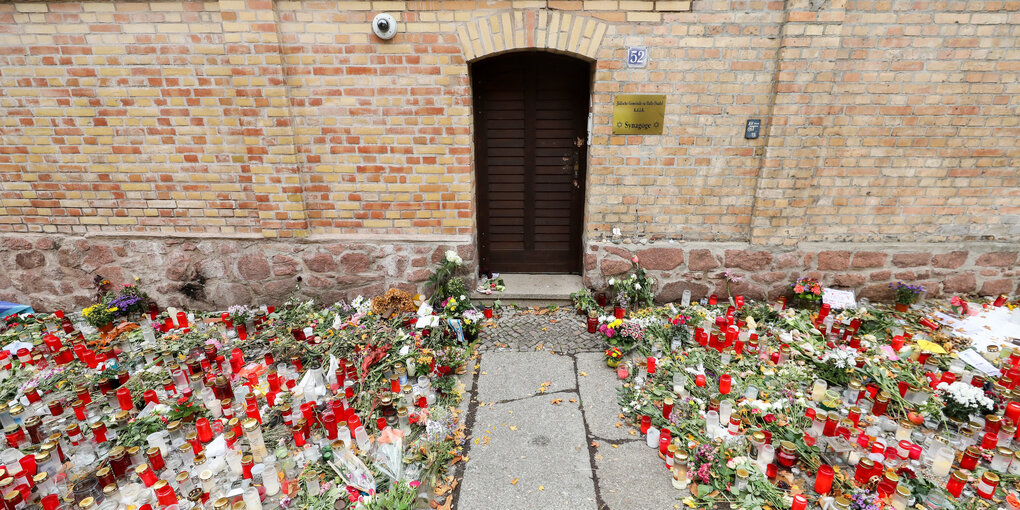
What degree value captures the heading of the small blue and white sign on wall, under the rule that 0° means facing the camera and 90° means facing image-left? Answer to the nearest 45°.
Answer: approximately 0°

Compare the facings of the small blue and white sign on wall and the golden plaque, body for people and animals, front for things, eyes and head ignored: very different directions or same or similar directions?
same or similar directions

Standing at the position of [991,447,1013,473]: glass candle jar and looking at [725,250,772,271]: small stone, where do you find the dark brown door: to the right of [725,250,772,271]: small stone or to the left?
left

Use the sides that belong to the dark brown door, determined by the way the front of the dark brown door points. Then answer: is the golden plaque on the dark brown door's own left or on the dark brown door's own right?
on the dark brown door's own left

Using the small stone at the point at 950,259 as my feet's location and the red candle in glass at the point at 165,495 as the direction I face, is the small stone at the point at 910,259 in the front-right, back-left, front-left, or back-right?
front-right

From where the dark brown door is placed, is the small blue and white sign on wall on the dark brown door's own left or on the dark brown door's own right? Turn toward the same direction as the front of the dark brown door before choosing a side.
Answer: on the dark brown door's own left

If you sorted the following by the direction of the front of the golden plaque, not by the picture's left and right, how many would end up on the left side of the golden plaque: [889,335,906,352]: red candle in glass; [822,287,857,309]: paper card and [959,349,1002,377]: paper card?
3

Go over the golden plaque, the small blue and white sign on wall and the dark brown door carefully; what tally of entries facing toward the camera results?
3

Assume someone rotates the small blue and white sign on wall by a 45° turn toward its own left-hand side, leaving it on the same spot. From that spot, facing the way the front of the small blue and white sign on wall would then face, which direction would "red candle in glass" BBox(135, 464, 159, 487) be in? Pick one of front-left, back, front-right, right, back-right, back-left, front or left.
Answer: right

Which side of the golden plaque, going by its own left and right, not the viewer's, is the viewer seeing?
front
